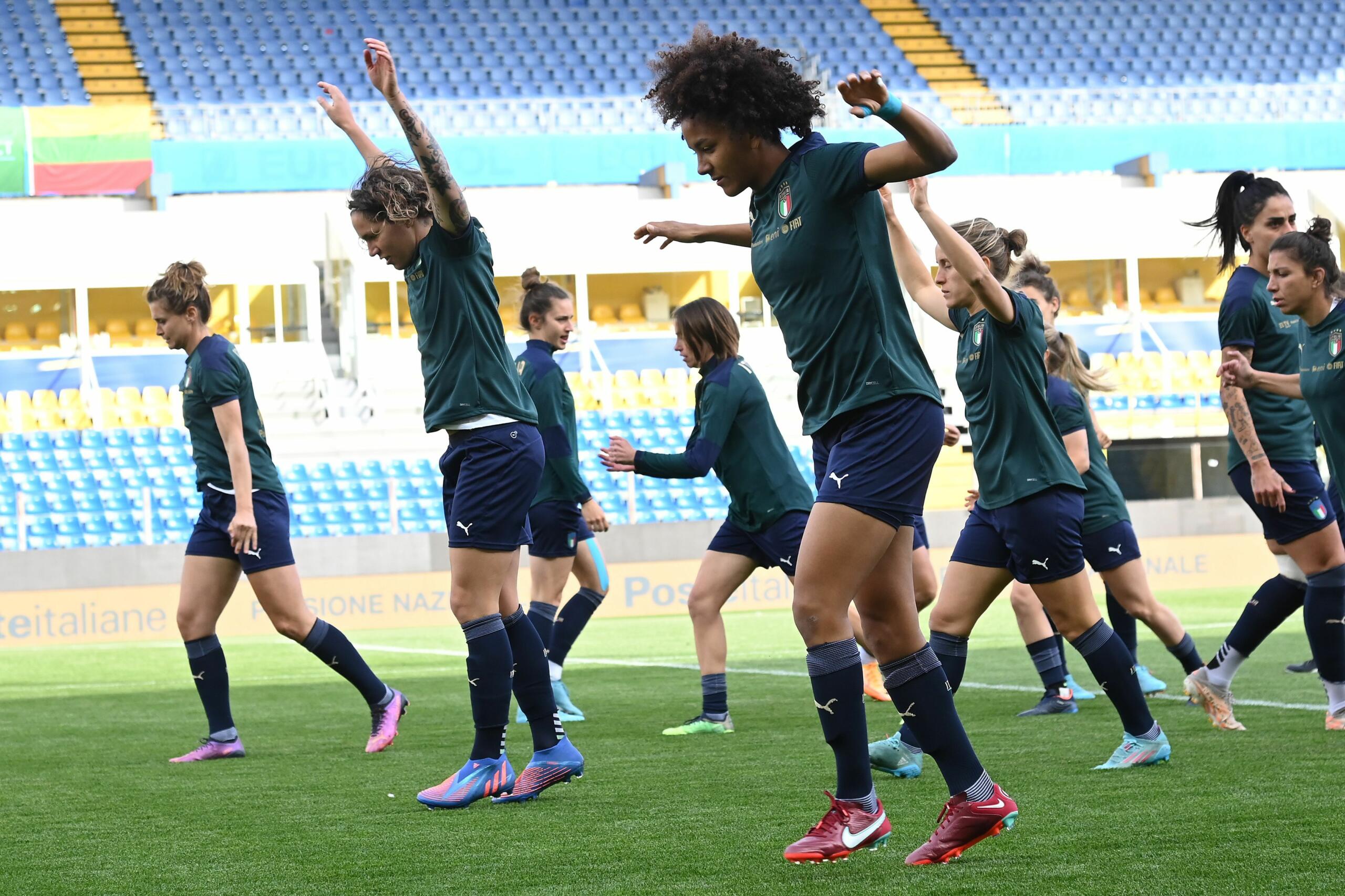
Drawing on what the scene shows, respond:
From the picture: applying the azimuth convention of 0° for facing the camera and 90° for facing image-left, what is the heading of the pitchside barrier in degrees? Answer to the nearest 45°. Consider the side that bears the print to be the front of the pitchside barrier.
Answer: approximately 0°

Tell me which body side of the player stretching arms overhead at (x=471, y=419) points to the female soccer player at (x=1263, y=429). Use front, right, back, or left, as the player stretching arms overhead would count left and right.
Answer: back

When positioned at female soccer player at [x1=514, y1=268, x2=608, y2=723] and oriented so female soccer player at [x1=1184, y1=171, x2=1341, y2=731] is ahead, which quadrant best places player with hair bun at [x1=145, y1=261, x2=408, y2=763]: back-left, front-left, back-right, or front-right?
back-right

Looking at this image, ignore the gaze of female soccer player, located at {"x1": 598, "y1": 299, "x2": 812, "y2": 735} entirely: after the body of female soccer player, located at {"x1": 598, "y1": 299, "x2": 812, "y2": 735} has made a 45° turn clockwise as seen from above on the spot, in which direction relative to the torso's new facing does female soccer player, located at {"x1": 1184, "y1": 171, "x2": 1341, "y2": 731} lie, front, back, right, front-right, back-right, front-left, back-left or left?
back-right

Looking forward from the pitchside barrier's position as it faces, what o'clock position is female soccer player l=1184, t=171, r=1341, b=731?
The female soccer player is roughly at 11 o'clock from the pitchside barrier.

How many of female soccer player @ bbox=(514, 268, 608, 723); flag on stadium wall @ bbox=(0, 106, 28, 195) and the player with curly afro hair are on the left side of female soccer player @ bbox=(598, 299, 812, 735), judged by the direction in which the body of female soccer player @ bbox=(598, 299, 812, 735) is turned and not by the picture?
1

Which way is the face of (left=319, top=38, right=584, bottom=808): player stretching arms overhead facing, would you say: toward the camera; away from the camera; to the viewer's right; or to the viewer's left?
to the viewer's left

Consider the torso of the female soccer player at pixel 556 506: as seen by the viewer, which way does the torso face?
to the viewer's right

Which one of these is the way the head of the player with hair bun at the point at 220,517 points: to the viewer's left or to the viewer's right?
to the viewer's left

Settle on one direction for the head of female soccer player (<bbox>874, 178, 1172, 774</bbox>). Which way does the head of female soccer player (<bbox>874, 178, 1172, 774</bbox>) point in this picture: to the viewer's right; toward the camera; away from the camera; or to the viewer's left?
to the viewer's left

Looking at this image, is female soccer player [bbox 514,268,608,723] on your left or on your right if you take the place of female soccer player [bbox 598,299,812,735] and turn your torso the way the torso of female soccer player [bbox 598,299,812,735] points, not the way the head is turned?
on your right

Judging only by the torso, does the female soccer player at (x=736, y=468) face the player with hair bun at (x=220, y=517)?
yes

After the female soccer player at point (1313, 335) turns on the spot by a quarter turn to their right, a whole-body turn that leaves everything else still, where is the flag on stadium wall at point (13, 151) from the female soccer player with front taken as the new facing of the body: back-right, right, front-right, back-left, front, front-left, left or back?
front

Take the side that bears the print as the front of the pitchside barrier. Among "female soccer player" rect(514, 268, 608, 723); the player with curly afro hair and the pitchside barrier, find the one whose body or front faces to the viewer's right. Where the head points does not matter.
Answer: the female soccer player

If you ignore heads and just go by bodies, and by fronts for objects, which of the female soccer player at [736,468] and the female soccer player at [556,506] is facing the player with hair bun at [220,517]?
the female soccer player at [736,468]
